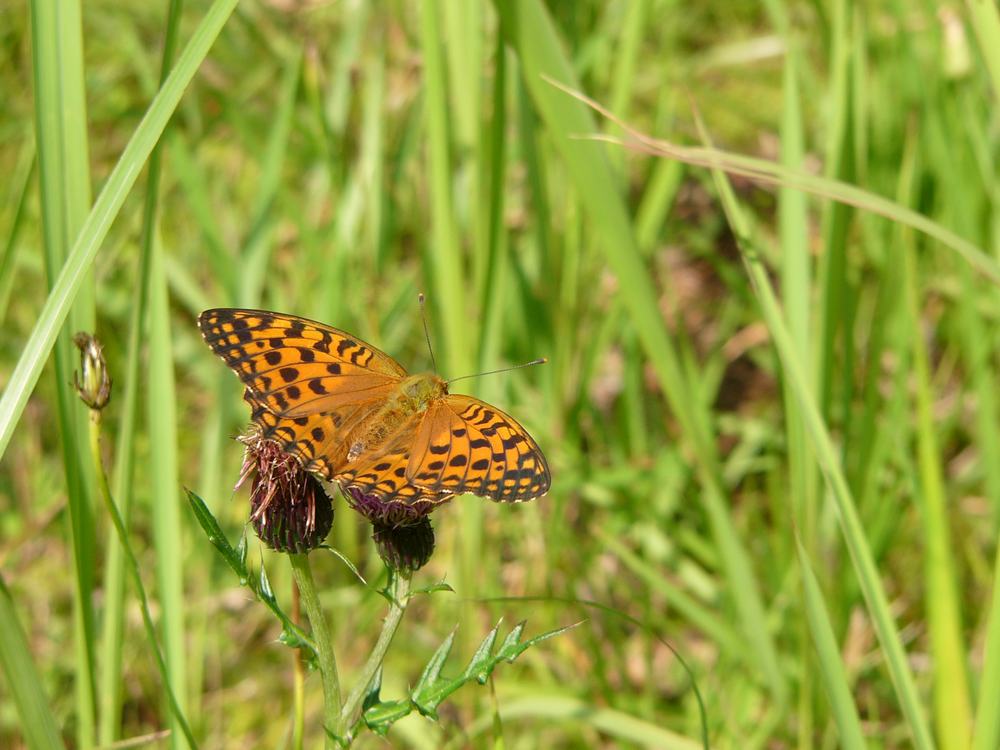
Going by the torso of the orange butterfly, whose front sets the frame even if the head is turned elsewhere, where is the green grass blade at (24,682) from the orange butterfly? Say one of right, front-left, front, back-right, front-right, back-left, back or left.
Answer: back

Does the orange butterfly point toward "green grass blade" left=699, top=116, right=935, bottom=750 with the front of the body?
no

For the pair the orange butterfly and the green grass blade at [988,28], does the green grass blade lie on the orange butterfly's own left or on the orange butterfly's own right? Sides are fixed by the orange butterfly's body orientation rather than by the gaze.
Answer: on the orange butterfly's own right

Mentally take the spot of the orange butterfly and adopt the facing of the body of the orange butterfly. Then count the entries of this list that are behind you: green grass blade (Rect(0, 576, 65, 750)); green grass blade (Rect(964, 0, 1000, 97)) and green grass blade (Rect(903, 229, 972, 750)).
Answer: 1

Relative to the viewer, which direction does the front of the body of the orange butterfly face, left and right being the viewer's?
facing away from the viewer and to the right of the viewer

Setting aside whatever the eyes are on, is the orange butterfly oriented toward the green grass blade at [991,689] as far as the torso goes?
no
